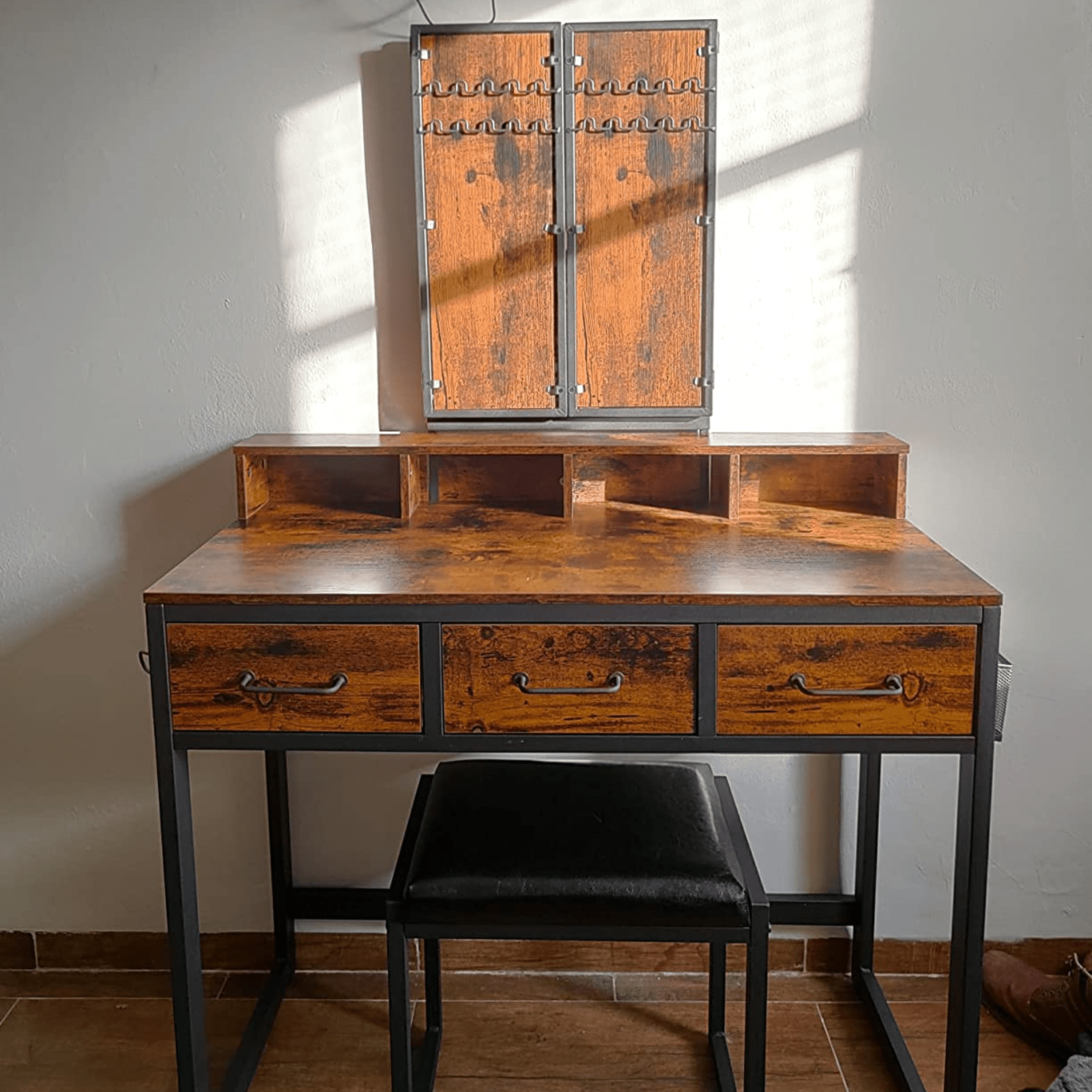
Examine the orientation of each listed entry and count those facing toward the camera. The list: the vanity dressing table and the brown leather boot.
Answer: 1

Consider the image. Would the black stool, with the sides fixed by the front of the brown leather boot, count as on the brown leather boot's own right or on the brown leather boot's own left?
on the brown leather boot's own left

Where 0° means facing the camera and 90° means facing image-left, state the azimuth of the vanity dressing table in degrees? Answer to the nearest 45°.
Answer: approximately 0°

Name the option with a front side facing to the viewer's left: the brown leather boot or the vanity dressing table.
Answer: the brown leather boot

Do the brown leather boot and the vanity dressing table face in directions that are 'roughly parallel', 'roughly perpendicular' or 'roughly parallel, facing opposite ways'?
roughly perpendicular

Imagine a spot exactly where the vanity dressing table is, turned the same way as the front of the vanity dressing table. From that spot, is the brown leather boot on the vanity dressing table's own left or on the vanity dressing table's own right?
on the vanity dressing table's own left

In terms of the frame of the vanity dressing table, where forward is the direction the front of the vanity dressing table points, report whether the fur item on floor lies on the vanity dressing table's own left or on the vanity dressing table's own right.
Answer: on the vanity dressing table's own left

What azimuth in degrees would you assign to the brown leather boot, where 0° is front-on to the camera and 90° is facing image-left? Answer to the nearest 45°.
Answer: approximately 90°
